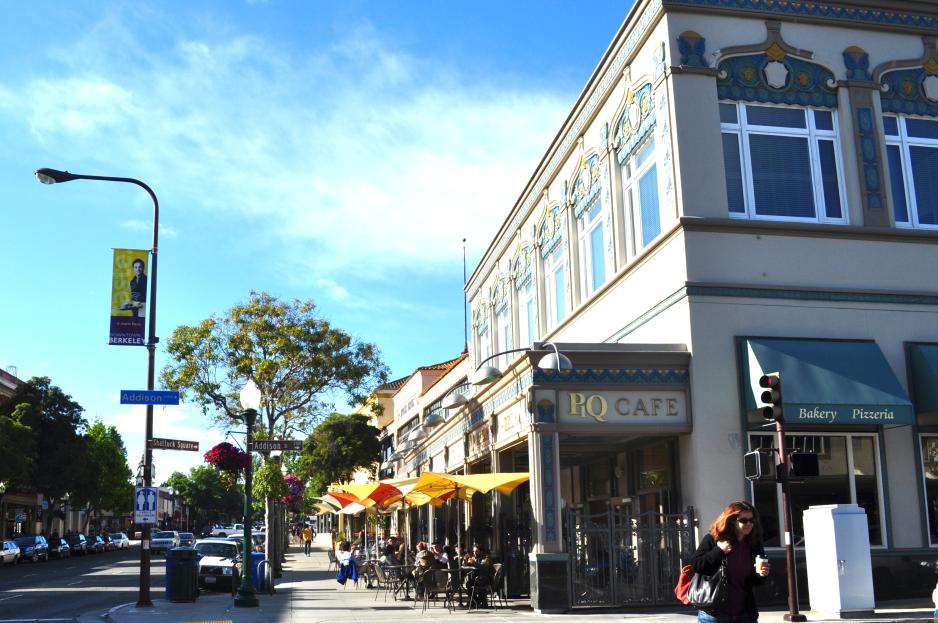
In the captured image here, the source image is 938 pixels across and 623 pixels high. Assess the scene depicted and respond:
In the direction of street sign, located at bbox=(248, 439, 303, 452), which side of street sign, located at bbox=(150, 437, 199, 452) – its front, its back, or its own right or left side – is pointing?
left

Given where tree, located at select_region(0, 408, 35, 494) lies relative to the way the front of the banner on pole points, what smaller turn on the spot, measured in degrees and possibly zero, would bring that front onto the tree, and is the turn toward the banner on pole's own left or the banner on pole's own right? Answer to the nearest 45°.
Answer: approximately 180°

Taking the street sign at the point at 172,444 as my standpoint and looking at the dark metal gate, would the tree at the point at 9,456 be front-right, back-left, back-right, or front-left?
back-left

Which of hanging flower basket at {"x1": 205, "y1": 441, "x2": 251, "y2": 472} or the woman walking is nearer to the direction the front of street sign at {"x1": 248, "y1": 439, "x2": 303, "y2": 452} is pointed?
the woman walking

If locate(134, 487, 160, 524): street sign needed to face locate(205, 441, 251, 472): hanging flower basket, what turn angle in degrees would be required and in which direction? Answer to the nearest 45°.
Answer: approximately 135° to its left

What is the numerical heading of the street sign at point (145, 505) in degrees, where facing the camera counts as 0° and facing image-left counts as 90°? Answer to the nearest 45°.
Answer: approximately 0°

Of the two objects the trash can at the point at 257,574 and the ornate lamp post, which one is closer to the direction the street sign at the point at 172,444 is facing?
the ornate lamp post

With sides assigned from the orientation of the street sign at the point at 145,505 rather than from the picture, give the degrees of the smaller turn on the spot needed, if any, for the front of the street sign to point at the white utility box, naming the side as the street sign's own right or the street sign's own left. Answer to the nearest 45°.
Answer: approximately 45° to the street sign's own left
